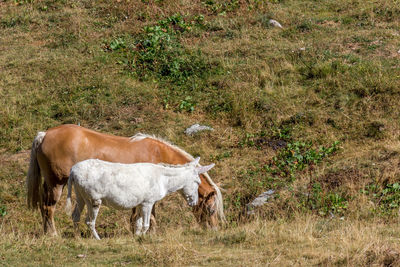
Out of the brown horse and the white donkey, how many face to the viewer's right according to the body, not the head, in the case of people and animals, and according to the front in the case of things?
2

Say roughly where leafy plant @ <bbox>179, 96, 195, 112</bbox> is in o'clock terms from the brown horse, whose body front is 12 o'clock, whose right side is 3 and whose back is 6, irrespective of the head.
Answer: The leafy plant is roughly at 10 o'clock from the brown horse.

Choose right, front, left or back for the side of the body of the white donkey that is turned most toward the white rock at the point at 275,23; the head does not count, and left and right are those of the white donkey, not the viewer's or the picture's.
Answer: left

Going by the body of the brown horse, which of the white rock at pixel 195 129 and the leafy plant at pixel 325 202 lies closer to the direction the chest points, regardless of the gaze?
the leafy plant

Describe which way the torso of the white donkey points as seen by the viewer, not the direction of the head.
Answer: to the viewer's right

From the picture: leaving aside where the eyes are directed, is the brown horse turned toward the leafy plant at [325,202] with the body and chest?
yes

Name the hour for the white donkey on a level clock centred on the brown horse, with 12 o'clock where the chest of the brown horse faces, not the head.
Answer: The white donkey is roughly at 2 o'clock from the brown horse.

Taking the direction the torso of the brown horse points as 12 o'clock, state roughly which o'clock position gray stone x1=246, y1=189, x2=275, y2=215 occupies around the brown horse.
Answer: The gray stone is roughly at 12 o'clock from the brown horse.

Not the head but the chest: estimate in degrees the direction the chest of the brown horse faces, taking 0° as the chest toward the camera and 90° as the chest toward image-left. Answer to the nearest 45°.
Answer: approximately 270°

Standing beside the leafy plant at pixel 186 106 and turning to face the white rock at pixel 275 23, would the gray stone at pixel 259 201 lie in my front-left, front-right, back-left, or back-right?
back-right

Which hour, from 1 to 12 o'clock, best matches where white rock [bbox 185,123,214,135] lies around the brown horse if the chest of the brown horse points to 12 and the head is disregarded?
The white rock is roughly at 10 o'clock from the brown horse.
